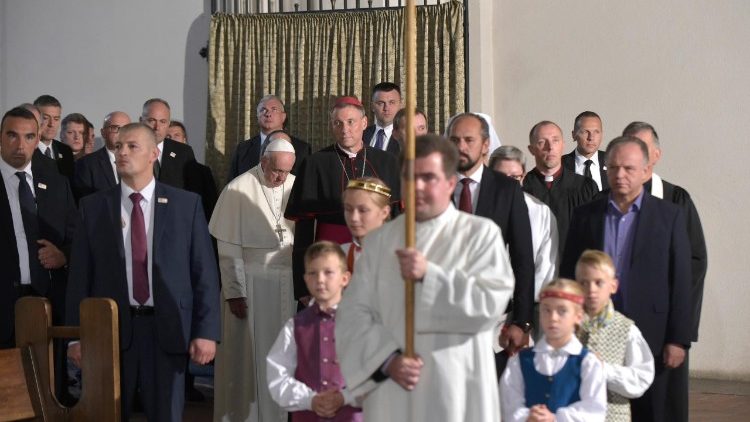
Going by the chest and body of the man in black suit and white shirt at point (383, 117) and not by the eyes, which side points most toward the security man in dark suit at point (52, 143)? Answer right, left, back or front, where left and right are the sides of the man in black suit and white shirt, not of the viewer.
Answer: right

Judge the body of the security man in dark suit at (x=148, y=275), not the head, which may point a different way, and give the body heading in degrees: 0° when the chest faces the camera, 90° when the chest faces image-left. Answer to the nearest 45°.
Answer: approximately 0°

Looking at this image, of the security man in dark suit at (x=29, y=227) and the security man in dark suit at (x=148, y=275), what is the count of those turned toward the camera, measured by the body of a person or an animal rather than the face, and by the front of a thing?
2
